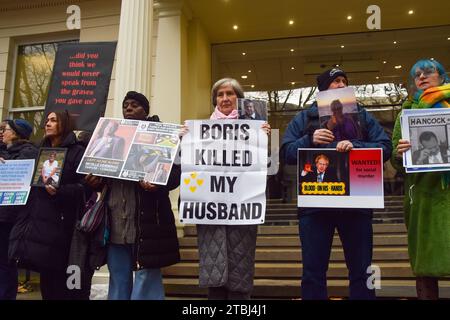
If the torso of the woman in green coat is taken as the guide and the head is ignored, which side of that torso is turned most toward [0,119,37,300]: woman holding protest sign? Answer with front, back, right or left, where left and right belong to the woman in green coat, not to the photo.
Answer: right

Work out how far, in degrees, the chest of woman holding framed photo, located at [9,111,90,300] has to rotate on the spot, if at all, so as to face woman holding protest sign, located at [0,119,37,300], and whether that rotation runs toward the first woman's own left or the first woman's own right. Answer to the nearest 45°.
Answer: approximately 90° to the first woman's own right

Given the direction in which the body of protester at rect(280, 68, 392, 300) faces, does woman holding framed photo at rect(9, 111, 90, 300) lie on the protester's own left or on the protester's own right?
on the protester's own right

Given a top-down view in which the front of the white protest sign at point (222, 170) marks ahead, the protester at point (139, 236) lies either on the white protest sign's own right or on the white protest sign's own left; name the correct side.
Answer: on the white protest sign's own right

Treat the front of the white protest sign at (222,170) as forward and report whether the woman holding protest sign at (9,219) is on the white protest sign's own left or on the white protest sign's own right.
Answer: on the white protest sign's own right

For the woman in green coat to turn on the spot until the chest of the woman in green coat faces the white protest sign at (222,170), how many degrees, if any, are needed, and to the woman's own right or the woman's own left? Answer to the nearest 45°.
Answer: approximately 90° to the woman's own right

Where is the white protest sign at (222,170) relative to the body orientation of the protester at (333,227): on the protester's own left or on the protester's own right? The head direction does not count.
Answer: on the protester's own right

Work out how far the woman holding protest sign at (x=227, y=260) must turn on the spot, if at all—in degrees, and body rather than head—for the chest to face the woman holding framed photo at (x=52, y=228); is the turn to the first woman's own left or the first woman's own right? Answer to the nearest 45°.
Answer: approximately 90° to the first woman's own right
